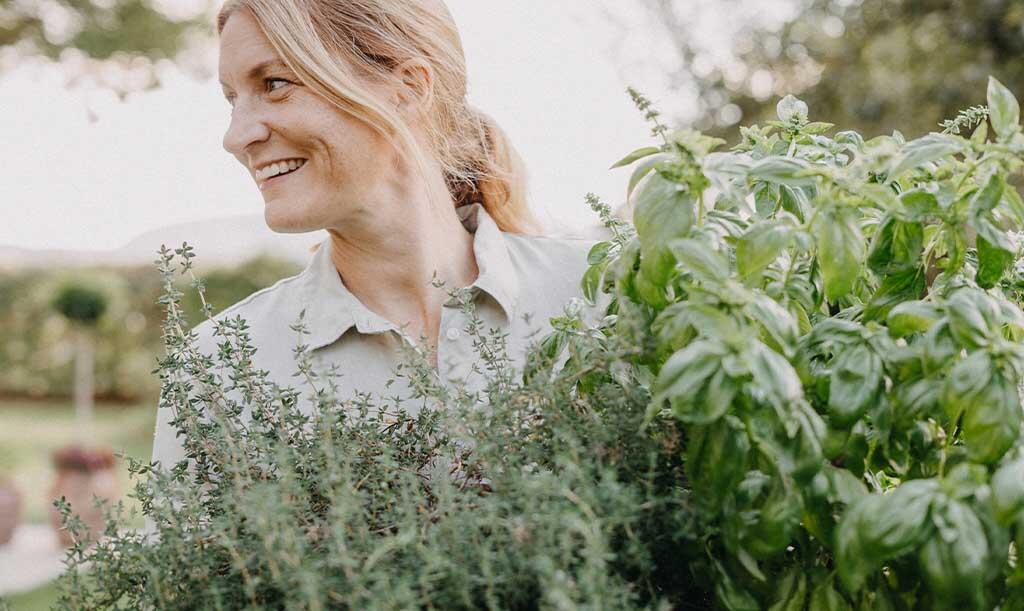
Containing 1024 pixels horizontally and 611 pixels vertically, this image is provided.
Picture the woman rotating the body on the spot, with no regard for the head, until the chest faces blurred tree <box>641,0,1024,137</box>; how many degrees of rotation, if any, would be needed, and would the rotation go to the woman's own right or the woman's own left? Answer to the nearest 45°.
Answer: approximately 135° to the woman's own left

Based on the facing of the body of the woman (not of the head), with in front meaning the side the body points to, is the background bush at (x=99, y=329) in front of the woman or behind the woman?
behind

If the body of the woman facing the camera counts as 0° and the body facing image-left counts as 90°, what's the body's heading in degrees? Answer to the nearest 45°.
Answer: approximately 0°

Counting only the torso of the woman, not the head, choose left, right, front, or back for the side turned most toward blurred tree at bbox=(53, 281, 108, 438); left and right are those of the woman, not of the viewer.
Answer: back

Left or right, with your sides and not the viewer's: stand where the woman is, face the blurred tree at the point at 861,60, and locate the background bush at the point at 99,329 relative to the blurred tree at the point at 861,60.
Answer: left
